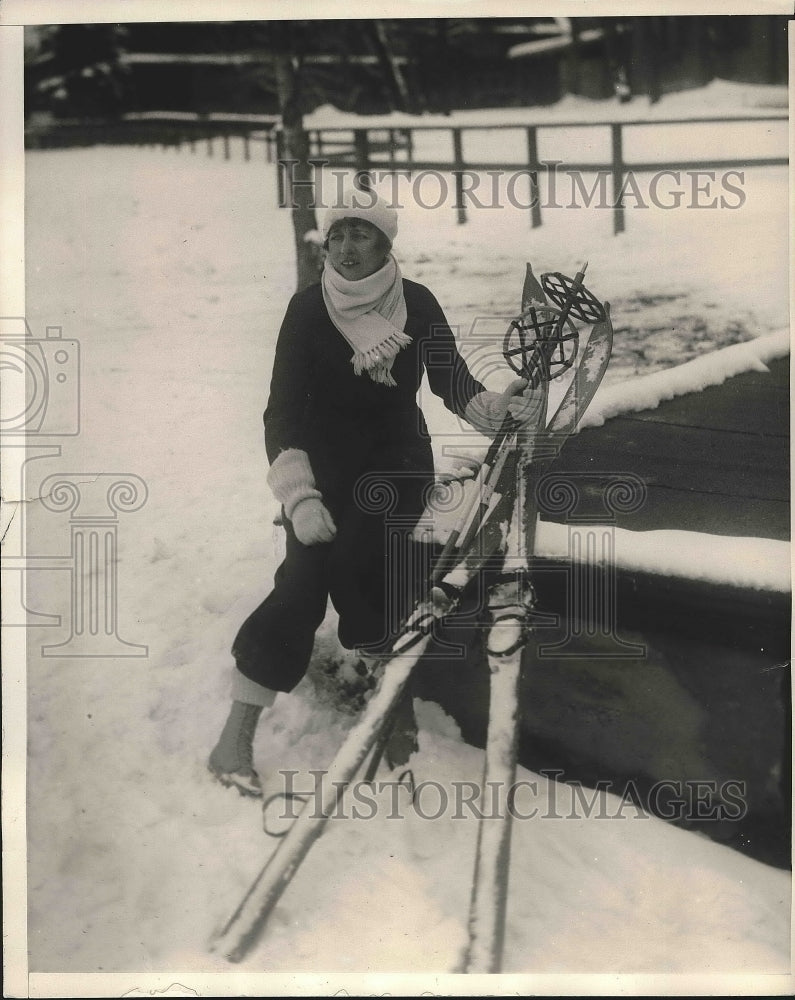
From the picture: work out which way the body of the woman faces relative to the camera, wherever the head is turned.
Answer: toward the camera
